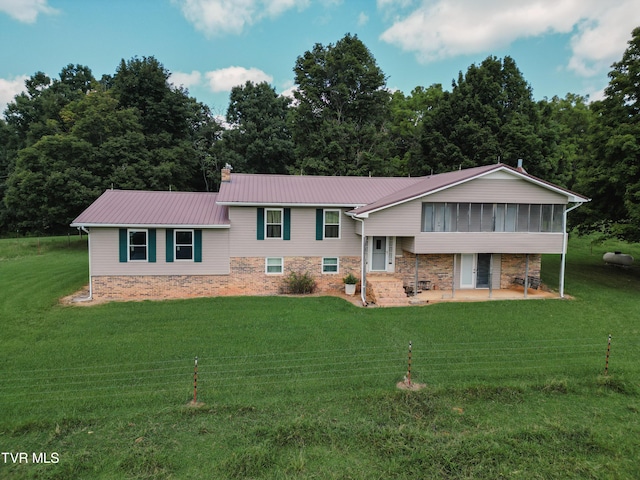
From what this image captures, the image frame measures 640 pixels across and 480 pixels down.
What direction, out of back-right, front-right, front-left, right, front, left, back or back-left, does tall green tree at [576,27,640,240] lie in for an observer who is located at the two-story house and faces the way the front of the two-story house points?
left

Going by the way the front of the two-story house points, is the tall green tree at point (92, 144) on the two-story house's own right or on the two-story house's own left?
on the two-story house's own right

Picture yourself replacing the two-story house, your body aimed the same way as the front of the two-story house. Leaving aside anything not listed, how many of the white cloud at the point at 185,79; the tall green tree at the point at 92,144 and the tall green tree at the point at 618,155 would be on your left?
1

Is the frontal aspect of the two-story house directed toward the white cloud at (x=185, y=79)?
no

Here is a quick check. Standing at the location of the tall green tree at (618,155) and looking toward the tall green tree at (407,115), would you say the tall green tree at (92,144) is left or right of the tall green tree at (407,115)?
left

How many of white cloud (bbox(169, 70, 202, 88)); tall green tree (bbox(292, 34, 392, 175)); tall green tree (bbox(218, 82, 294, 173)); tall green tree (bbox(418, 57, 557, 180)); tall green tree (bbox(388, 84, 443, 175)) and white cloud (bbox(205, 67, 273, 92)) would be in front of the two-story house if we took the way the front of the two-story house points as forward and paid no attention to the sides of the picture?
0

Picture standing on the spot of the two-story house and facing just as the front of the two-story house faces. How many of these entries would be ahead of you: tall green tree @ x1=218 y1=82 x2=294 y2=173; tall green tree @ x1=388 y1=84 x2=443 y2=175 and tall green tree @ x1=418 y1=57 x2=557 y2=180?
0

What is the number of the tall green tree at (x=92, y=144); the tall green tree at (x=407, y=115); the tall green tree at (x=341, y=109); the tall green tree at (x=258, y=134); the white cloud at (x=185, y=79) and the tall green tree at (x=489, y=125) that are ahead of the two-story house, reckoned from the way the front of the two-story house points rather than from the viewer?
0

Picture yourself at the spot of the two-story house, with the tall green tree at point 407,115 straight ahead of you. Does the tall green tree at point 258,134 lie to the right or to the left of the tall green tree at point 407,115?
left

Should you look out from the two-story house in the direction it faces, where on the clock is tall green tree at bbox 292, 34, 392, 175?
The tall green tree is roughly at 6 o'clock from the two-story house.

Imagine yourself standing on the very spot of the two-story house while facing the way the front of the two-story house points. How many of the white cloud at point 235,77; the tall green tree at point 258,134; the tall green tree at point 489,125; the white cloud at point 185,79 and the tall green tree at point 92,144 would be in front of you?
0

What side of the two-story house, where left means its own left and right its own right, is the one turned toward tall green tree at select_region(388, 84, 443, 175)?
back

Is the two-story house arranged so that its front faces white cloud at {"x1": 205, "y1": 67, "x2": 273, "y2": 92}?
no

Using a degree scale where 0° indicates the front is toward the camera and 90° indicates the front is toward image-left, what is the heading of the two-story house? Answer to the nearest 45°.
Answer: approximately 0°

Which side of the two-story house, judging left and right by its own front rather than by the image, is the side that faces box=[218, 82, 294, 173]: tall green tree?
back

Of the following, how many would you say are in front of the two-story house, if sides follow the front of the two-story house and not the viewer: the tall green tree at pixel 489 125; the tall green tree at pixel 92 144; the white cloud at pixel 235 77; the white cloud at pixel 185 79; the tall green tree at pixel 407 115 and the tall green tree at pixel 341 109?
0
